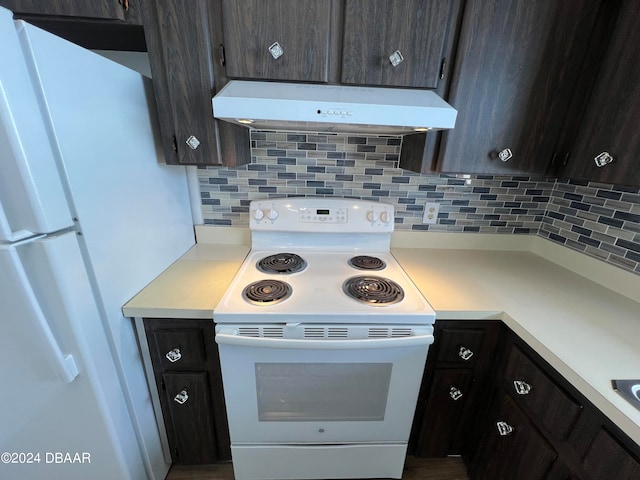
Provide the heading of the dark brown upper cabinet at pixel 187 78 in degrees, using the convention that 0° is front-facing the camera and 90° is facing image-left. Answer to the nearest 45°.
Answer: approximately 0°

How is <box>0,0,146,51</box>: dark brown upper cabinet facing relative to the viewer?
toward the camera

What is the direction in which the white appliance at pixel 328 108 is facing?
toward the camera

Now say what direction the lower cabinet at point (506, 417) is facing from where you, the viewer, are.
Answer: facing the viewer and to the left of the viewer

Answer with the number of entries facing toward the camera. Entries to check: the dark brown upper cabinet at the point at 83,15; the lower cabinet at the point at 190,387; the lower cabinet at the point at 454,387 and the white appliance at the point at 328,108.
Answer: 4

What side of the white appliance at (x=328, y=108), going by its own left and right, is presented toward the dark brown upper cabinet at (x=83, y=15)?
right

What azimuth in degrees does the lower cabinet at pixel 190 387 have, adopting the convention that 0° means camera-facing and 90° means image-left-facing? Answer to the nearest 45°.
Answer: approximately 0°

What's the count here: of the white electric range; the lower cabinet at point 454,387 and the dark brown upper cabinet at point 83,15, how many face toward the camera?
3
